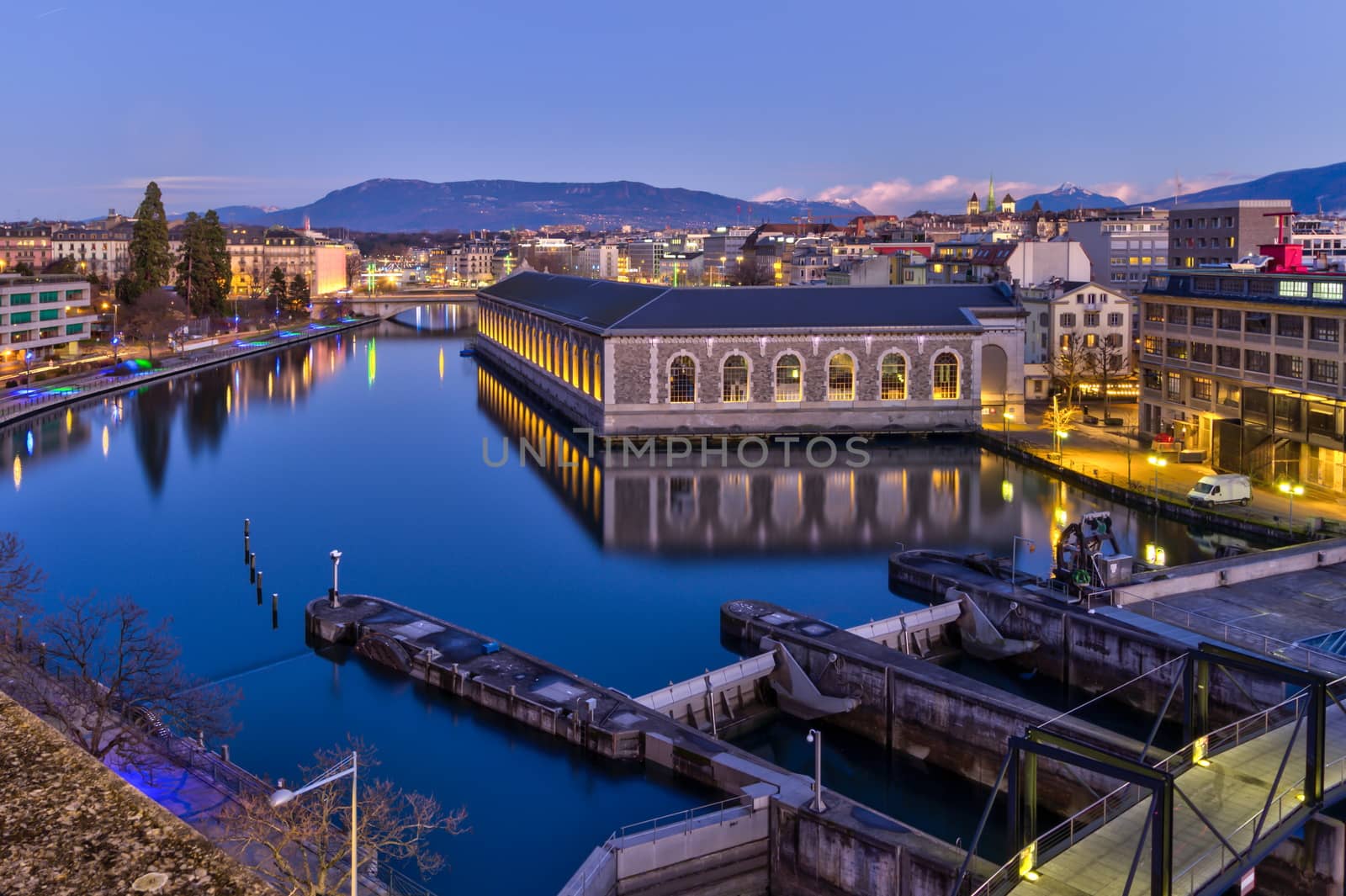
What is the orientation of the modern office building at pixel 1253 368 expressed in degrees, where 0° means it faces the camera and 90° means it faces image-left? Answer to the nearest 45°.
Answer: approximately 45°

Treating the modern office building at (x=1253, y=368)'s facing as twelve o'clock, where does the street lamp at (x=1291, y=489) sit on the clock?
The street lamp is roughly at 10 o'clock from the modern office building.

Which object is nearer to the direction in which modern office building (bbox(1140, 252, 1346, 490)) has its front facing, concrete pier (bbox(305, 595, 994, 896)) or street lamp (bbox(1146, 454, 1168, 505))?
the concrete pier

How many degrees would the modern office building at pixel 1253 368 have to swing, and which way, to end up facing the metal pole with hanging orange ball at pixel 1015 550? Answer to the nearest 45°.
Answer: approximately 45° to its left

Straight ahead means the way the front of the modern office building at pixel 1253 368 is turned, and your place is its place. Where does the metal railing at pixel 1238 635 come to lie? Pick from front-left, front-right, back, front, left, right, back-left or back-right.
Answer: front-left

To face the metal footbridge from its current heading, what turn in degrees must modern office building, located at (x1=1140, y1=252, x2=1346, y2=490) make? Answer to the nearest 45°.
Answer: approximately 45° to its left
